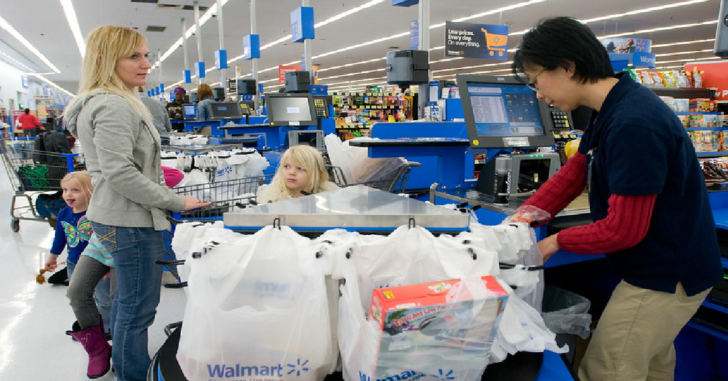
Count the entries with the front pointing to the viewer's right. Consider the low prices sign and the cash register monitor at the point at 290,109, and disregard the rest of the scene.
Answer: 0

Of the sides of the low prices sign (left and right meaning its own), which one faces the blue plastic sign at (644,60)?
left

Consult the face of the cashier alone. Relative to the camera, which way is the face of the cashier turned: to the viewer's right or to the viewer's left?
to the viewer's left

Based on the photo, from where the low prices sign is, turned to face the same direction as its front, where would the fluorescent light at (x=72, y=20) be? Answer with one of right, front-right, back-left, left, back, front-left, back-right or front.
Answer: right

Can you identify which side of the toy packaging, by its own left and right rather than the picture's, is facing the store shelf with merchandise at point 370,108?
back

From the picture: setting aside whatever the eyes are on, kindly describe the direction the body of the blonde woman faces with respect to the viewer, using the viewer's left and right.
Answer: facing to the right of the viewer

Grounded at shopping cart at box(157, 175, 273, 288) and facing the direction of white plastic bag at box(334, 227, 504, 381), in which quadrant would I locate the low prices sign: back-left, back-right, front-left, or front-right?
back-left

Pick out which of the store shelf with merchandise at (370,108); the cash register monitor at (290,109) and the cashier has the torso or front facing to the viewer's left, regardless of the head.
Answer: the cashier

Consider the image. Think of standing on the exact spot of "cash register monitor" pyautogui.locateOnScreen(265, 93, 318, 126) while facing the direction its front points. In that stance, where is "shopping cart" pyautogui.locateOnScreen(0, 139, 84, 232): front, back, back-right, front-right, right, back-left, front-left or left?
right

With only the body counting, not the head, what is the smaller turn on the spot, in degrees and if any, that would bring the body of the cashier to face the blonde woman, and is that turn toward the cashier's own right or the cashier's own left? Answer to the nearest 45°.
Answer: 0° — they already face them
